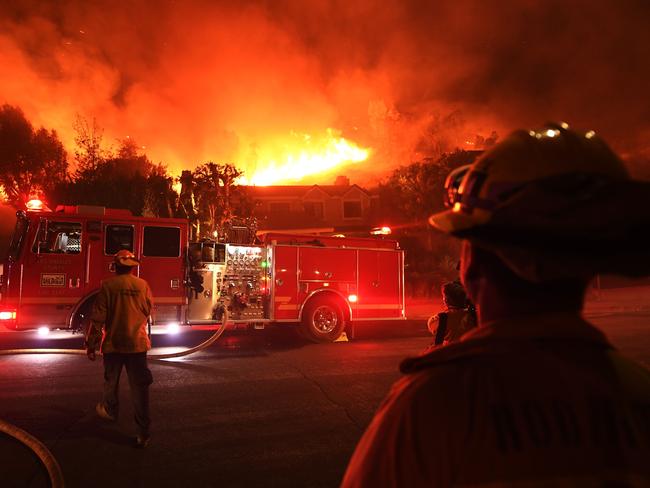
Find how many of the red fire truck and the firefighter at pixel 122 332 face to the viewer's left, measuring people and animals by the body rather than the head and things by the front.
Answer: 1

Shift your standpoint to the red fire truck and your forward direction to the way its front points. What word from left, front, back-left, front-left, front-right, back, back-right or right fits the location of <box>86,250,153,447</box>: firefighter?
left

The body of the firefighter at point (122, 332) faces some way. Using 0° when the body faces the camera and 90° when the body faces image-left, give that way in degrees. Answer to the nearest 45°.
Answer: approximately 180°

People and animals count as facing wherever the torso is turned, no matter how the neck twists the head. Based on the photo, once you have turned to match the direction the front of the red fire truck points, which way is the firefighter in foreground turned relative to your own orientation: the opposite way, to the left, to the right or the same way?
to the right

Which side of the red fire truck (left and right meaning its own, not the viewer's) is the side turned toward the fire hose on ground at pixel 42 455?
left

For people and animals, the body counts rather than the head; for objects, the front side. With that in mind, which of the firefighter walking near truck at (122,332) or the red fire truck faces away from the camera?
the firefighter walking near truck

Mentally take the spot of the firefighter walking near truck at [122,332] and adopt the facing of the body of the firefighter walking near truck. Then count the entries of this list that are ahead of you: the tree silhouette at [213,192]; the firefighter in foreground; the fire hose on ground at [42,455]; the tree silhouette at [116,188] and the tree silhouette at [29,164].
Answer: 3

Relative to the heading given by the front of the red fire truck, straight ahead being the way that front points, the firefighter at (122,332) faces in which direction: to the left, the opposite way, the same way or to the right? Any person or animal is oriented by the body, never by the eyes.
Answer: to the right

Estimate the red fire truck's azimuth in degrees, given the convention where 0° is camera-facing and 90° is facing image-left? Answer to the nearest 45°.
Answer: approximately 90°

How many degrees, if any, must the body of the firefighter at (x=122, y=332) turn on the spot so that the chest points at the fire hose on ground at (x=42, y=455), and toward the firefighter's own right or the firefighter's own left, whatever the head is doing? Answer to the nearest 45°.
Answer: approximately 180°

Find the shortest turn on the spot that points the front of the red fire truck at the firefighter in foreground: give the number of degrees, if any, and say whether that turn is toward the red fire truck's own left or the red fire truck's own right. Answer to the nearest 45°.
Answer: approximately 90° to the red fire truck's own left

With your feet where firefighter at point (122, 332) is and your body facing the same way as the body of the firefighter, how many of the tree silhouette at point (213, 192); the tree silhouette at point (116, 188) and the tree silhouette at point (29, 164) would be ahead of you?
3

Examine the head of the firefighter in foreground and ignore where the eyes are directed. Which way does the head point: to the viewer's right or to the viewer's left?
to the viewer's left

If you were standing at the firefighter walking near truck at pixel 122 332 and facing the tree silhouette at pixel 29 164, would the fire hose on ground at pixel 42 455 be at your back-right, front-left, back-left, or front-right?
back-left

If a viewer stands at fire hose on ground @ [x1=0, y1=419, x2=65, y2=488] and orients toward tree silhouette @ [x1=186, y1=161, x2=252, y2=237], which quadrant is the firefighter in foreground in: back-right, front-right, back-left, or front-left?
back-right

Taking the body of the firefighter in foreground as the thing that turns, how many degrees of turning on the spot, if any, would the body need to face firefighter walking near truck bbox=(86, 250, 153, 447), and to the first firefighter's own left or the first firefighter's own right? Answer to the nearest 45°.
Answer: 0° — they already face them
